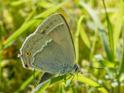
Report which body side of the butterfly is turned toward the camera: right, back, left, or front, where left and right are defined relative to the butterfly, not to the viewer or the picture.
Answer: right
